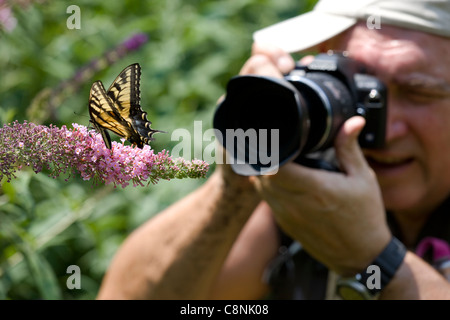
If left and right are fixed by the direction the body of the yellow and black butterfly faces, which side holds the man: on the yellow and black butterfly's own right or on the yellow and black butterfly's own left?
on the yellow and black butterfly's own right

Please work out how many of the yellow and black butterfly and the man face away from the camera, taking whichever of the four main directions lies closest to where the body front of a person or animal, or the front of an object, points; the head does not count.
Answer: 0

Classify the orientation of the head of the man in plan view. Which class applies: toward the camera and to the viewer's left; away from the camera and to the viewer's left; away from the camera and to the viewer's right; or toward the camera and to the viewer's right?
toward the camera and to the viewer's left
